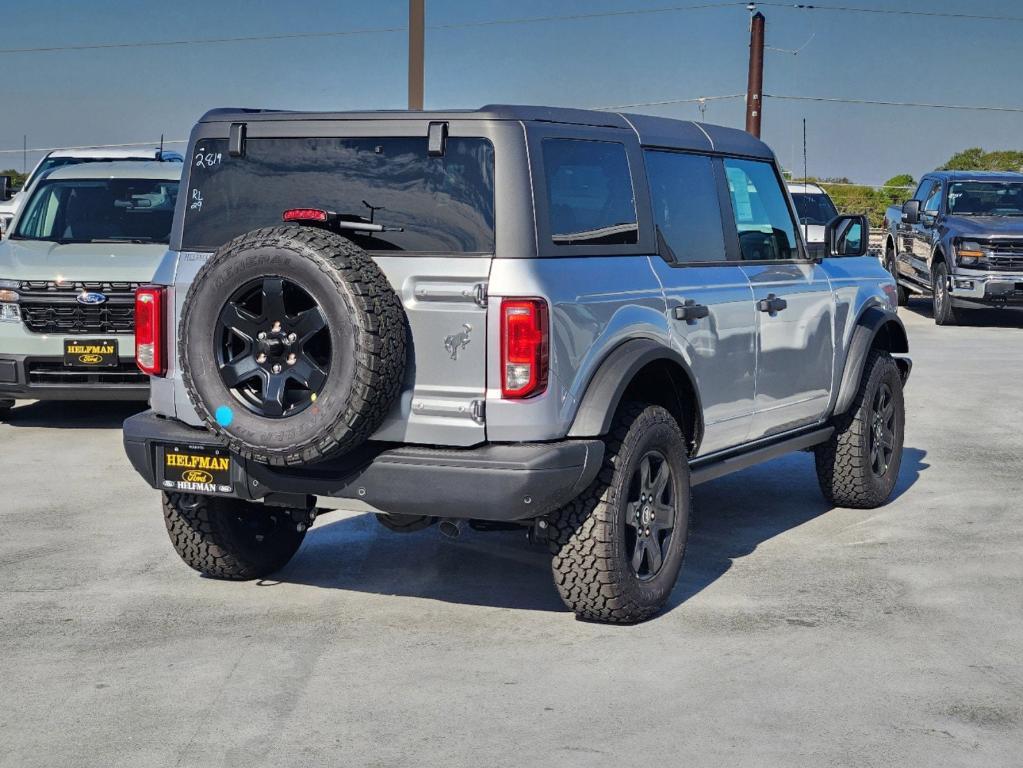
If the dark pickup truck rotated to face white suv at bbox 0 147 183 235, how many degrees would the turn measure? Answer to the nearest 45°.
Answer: approximately 90° to its right

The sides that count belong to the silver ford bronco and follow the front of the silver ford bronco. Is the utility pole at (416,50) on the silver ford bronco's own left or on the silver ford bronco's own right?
on the silver ford bronco's own left

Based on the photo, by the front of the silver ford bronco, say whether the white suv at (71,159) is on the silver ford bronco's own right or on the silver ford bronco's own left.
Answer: on the silver ford bronco's own left

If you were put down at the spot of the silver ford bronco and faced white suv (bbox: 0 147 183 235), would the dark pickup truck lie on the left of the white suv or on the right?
right

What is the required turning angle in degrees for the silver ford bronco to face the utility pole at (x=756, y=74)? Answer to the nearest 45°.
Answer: approximately 45° to its left

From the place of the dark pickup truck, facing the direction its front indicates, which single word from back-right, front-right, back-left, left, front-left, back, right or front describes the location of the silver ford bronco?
front-right

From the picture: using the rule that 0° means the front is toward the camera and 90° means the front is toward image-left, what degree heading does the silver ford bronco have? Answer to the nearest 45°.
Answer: approximately 225°

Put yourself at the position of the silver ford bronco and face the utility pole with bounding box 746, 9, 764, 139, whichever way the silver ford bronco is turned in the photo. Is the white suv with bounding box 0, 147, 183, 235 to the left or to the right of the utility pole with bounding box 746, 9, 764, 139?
left
